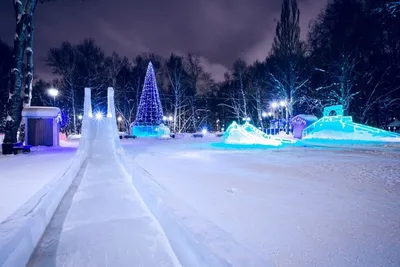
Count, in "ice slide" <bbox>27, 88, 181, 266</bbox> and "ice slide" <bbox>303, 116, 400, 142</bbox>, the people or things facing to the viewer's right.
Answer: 1

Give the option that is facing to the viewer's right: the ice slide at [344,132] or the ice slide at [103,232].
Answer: the ice slide at [344,132]

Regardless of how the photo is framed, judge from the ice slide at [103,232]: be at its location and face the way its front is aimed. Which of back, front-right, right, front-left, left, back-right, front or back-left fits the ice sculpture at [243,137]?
back-left

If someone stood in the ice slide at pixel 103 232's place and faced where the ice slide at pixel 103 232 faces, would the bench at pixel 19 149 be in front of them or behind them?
behind

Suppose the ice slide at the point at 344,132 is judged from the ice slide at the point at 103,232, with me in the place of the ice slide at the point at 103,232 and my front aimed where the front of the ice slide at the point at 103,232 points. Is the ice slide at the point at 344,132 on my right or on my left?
on my left

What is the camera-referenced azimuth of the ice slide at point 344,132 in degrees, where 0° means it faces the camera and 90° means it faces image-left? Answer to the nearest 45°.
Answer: approximately 270°

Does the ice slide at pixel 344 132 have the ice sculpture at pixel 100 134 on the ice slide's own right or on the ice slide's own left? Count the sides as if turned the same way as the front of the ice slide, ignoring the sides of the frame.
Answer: on the ice slide's own right

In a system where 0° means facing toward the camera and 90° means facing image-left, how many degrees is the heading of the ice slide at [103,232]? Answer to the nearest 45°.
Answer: approximately 0°

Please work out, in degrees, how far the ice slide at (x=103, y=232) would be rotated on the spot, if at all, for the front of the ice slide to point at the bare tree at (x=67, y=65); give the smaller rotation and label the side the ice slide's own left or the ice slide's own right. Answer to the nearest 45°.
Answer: approximately 180°
